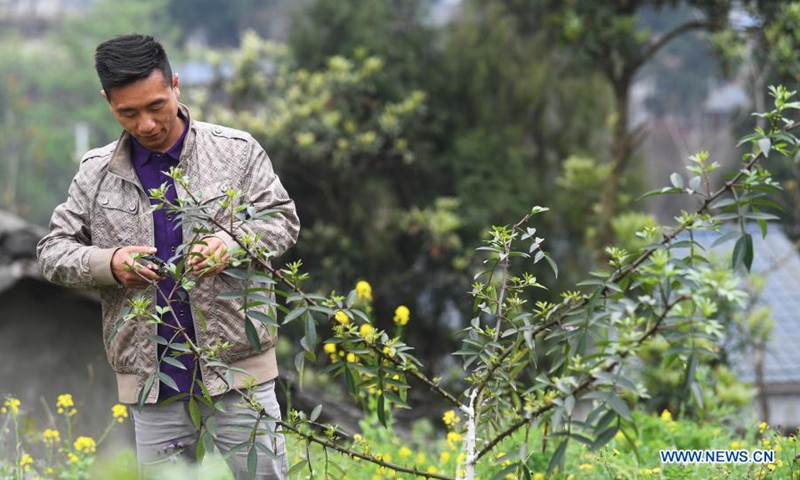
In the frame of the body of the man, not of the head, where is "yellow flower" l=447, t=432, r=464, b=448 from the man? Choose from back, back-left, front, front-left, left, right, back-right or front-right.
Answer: back-left

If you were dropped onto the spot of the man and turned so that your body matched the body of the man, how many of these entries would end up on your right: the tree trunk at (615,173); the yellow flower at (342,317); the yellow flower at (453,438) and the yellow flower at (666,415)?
0

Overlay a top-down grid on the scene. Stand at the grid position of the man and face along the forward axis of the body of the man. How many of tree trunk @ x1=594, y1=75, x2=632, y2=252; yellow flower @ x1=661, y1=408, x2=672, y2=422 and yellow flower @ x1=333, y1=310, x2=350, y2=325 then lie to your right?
0

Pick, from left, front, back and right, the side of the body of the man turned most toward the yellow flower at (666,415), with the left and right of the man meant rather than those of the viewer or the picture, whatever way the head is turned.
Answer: left

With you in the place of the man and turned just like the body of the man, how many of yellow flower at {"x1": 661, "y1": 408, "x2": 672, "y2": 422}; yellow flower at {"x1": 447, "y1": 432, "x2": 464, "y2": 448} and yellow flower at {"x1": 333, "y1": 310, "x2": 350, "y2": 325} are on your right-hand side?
0

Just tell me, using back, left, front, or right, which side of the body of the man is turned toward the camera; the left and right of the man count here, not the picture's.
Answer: front

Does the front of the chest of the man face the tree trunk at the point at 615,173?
no

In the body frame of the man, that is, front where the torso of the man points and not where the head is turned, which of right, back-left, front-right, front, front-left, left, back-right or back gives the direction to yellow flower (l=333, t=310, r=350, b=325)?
front-left

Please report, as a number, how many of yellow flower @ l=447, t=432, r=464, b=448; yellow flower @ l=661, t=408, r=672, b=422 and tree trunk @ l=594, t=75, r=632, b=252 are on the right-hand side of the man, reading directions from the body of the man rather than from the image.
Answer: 0
